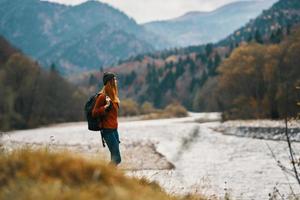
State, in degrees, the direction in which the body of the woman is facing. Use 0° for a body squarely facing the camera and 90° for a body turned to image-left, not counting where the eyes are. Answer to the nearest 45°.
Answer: approximately 270°

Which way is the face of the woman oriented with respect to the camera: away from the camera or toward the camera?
away from the camera
